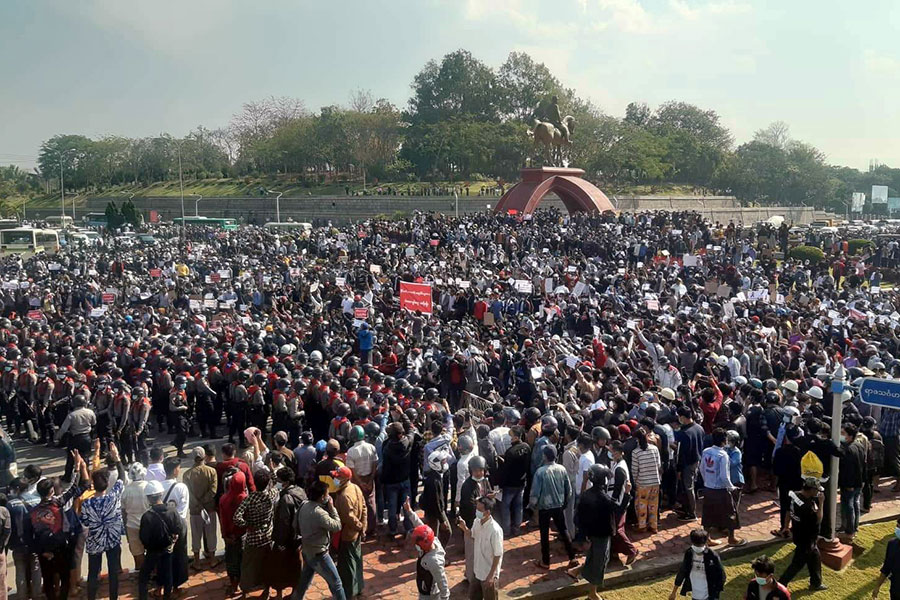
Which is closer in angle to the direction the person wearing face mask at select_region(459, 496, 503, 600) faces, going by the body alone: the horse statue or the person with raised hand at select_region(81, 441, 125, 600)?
the person with raised hand

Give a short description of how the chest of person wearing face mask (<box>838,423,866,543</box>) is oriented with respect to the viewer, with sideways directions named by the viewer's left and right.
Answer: facing to the left of the viewer

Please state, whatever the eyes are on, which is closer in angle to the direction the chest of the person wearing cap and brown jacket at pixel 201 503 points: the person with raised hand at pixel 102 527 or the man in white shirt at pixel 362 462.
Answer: the man in white shirt

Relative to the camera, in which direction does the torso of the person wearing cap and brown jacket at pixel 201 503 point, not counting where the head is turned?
away from the camera

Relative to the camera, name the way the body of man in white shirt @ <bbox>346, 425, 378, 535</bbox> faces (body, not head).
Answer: away from the camera

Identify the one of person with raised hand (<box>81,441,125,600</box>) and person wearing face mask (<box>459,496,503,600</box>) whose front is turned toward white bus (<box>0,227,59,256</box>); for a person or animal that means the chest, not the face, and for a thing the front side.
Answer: the person with raised hand

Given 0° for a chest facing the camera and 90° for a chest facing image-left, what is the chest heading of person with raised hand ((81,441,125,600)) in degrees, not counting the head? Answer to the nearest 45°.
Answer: approximately 180°

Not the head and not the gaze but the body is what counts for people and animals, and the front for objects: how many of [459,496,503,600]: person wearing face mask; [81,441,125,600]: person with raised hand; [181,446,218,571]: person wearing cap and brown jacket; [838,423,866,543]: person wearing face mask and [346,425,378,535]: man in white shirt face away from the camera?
3

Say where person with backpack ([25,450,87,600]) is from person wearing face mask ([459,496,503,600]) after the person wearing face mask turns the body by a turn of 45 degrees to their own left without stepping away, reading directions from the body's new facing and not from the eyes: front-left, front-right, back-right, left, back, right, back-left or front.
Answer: right

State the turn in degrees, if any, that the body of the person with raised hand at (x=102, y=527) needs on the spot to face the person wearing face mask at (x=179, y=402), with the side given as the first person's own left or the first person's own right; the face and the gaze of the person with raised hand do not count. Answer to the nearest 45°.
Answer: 0° — they already face them

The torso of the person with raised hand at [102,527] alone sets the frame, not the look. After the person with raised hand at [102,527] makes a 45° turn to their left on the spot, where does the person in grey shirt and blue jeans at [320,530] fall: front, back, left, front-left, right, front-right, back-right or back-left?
back
